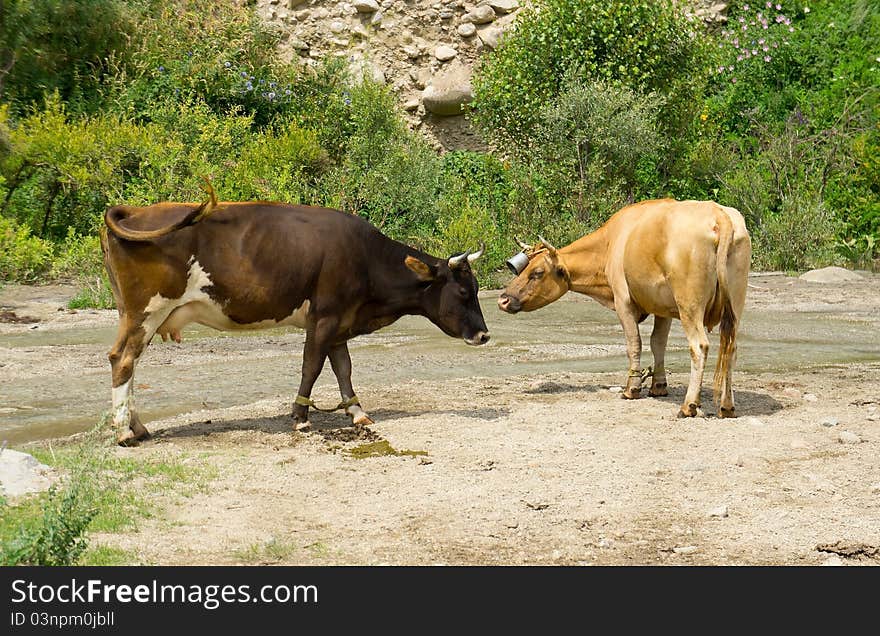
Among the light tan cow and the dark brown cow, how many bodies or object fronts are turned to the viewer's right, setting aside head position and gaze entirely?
1

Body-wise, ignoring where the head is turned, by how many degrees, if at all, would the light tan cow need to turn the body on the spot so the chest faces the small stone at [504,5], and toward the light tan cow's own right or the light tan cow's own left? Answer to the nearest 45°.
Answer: approximately 45° to the light tan cow's own right

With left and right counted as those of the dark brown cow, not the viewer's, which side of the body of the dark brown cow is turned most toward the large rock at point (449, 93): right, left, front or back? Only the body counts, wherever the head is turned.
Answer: left

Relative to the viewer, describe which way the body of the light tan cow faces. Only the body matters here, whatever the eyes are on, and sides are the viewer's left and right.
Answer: facing away from the viewer and to the left of the viewer

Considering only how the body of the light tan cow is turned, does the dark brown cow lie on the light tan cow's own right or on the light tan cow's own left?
on the light tan cow's own left

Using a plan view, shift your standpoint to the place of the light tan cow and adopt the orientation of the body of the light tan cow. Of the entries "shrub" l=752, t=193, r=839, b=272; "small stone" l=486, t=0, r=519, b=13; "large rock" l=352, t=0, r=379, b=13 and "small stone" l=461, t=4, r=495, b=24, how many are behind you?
0

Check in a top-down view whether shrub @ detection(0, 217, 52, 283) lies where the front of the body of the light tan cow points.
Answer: yes

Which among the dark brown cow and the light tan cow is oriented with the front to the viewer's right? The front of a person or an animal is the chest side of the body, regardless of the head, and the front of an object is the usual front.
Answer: the dark brown cow

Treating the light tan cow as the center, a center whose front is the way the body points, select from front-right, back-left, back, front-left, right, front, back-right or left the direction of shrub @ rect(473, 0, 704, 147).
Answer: front-right

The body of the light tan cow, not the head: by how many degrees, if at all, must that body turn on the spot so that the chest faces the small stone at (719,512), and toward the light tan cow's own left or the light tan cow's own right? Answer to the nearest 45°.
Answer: approximately 135° to the light tan cow's own left

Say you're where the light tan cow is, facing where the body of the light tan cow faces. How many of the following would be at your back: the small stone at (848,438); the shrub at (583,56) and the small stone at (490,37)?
1

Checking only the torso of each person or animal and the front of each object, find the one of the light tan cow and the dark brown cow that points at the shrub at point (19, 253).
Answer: the light tan cow

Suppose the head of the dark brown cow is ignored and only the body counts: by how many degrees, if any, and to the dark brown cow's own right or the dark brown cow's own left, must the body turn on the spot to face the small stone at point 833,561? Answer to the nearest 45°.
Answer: approximately 45° to the dark brown cow's own right

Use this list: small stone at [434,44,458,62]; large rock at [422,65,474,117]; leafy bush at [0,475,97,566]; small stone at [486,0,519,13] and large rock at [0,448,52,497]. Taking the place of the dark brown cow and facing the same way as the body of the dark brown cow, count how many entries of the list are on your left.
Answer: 3

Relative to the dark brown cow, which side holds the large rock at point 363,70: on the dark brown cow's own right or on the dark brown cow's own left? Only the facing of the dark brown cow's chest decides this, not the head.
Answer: on the dark brown cow's own left

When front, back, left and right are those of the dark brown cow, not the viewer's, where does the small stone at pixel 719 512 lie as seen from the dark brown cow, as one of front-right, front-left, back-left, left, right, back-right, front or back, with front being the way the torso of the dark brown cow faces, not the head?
front-right

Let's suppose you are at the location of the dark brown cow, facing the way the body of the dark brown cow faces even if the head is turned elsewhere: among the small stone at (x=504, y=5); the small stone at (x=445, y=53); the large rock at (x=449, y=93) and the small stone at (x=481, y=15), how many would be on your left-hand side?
4

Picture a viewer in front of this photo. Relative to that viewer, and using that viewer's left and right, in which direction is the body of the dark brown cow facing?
facing to the right of the viewer

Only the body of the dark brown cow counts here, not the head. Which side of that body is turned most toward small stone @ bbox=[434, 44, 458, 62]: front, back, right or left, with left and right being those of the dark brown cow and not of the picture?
left

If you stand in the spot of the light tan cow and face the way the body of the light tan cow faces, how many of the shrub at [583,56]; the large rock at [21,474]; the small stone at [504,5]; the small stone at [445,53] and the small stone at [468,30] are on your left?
1
